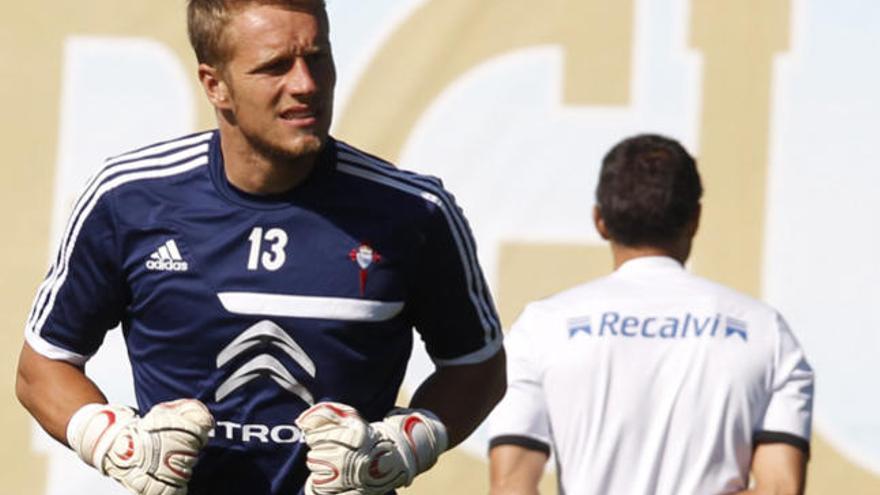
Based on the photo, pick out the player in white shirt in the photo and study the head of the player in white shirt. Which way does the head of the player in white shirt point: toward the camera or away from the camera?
away from the camera

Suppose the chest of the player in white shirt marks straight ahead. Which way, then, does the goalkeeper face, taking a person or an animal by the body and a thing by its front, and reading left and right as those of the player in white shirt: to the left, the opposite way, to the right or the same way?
the opposite way

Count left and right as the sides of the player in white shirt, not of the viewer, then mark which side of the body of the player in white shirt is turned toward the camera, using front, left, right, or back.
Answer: back

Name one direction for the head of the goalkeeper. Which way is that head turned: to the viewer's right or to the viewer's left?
to the viewer's right

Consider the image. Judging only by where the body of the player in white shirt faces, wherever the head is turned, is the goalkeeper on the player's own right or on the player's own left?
on the player's own left

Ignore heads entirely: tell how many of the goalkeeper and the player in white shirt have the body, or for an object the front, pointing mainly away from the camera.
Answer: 1

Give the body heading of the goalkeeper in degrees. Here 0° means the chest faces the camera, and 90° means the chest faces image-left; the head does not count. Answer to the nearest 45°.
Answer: approximately 0°
